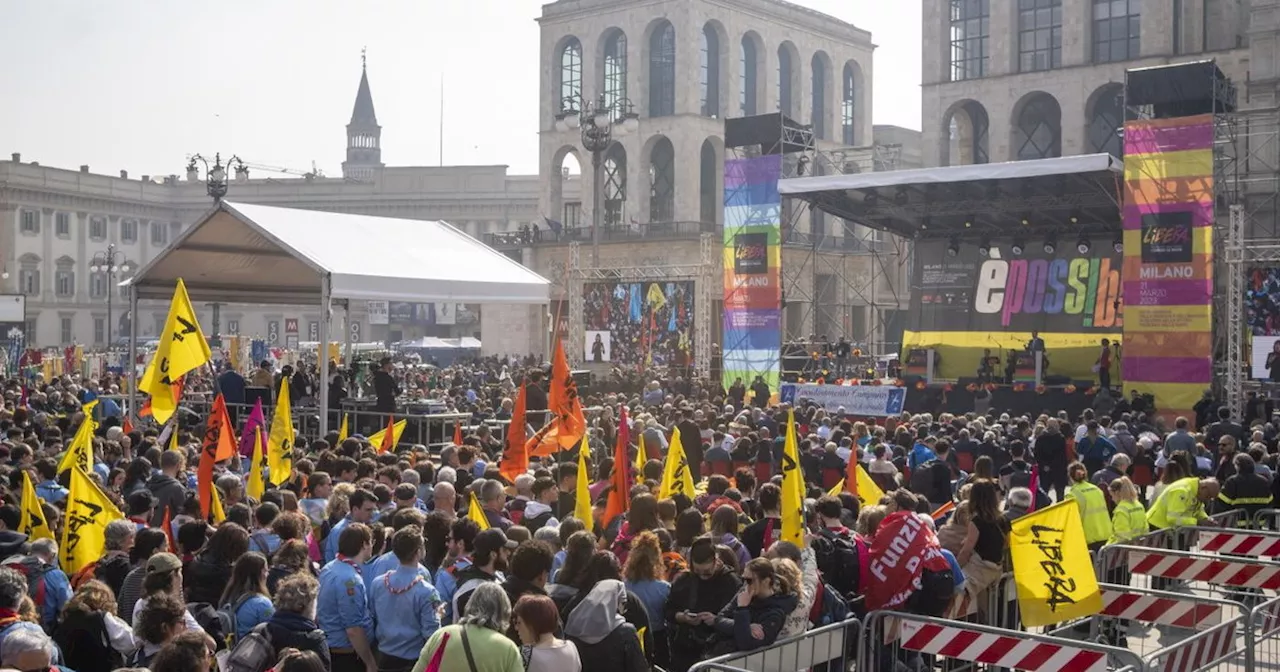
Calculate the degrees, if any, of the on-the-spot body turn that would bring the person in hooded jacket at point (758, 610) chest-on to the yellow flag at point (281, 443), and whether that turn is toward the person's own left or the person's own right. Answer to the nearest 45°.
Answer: approximately 90° to the person's own right

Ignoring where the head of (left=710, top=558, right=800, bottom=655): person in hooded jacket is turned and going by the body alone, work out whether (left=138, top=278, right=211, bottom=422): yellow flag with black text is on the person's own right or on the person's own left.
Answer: on the person's own right

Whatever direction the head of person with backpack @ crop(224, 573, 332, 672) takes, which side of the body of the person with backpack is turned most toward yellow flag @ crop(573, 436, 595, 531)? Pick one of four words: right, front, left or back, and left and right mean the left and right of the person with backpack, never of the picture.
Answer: front

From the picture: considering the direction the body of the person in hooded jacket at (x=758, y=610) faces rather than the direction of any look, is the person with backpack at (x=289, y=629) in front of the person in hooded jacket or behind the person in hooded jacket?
in front

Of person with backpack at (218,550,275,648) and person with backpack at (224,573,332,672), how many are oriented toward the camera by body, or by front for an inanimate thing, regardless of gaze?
0

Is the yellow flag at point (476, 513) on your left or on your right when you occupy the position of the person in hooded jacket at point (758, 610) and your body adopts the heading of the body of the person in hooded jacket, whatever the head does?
on your right

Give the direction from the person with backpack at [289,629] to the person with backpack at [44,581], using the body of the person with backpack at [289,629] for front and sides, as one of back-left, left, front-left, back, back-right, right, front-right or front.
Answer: left

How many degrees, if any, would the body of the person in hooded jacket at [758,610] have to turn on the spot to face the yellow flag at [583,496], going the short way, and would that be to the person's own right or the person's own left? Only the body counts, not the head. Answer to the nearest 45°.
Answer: approximately 90° to the person's own right

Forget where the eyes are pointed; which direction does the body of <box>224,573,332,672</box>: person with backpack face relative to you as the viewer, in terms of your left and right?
facing away from the viewer and to the right of the viewer

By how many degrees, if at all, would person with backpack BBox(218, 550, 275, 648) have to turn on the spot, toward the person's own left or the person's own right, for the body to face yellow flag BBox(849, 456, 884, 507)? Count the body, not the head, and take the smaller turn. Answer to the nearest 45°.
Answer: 0° — they already face it

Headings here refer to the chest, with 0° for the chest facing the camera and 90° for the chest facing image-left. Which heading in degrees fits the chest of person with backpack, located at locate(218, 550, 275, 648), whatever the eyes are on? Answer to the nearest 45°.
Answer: approximately 225°
